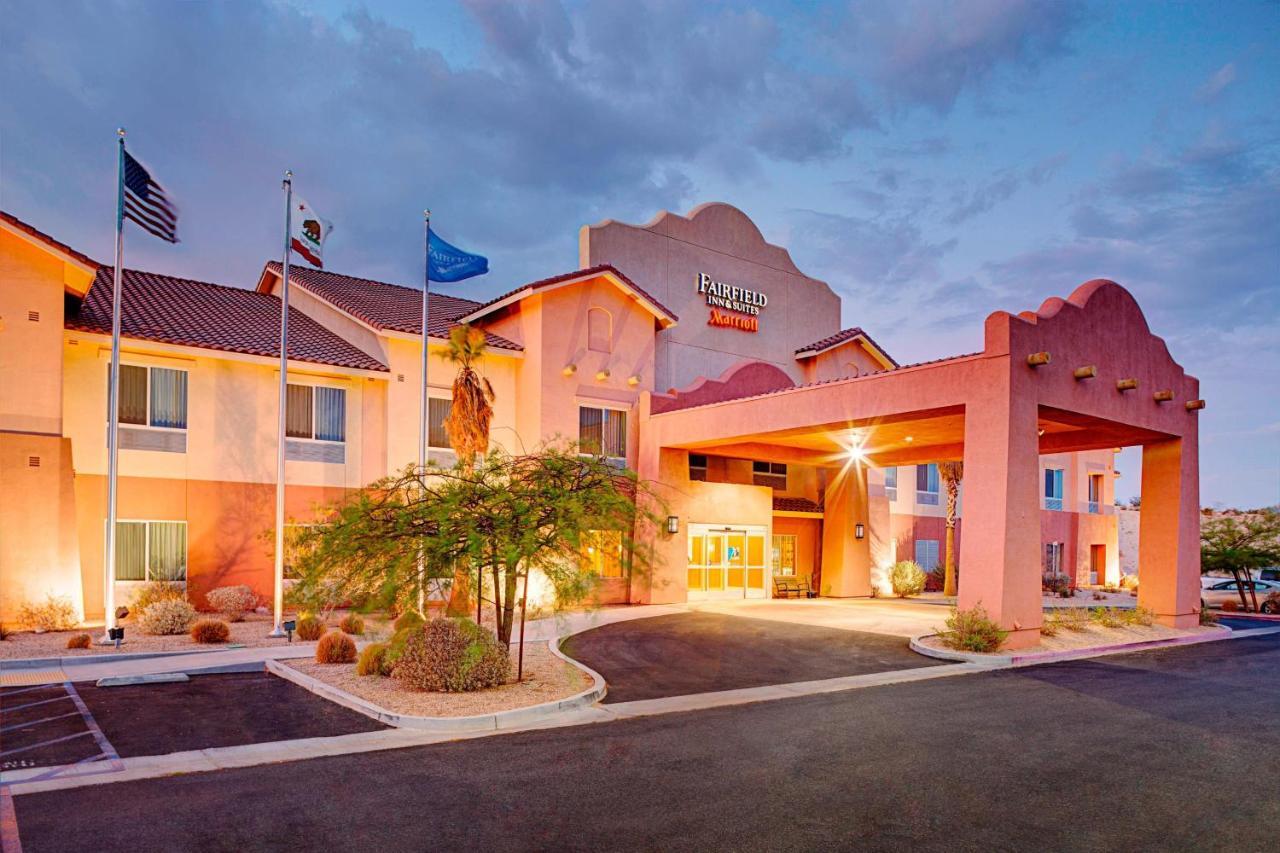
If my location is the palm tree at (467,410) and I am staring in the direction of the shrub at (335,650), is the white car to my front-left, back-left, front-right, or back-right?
back-left

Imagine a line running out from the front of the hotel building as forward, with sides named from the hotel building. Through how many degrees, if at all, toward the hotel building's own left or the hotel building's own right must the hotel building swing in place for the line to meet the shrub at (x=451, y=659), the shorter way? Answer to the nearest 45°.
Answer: approximately 45° to the hotel building's own right

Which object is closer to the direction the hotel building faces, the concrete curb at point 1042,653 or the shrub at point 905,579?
the concrete curb

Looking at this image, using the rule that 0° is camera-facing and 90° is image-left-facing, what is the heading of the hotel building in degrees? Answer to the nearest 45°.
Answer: approximately 315°

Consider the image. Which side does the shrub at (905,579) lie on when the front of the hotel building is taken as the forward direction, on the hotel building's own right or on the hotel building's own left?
on the hotel building's own left

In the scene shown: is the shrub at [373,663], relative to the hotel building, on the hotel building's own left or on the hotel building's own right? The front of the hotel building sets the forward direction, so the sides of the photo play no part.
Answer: on the hotel building's own right

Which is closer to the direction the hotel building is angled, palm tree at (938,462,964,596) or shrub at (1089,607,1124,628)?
the shrub

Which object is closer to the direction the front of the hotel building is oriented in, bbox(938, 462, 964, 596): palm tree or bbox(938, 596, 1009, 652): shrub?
the shrub
